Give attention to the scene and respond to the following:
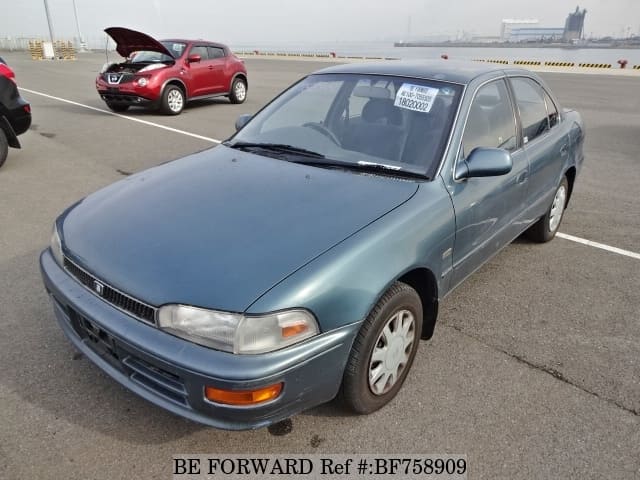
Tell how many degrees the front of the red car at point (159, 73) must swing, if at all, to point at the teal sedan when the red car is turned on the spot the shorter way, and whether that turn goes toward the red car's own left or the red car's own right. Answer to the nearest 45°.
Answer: approximately 45° to the red car's own left

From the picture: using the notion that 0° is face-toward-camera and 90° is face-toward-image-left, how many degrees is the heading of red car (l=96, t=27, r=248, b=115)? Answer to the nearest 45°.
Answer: approximately 45°

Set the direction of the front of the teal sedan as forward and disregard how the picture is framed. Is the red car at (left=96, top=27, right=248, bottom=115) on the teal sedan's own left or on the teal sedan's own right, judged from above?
on the teal sedan's own right

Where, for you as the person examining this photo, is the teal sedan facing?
facing the viewer and to the left of the viewer

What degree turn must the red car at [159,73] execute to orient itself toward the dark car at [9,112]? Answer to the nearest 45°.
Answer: approximately 45° to its left

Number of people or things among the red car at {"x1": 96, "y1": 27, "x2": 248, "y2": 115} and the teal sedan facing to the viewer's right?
0

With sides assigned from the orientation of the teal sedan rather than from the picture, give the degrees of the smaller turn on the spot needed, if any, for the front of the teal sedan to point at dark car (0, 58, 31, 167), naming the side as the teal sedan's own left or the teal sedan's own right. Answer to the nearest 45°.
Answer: approximately 90° to the teal sedan's own right
